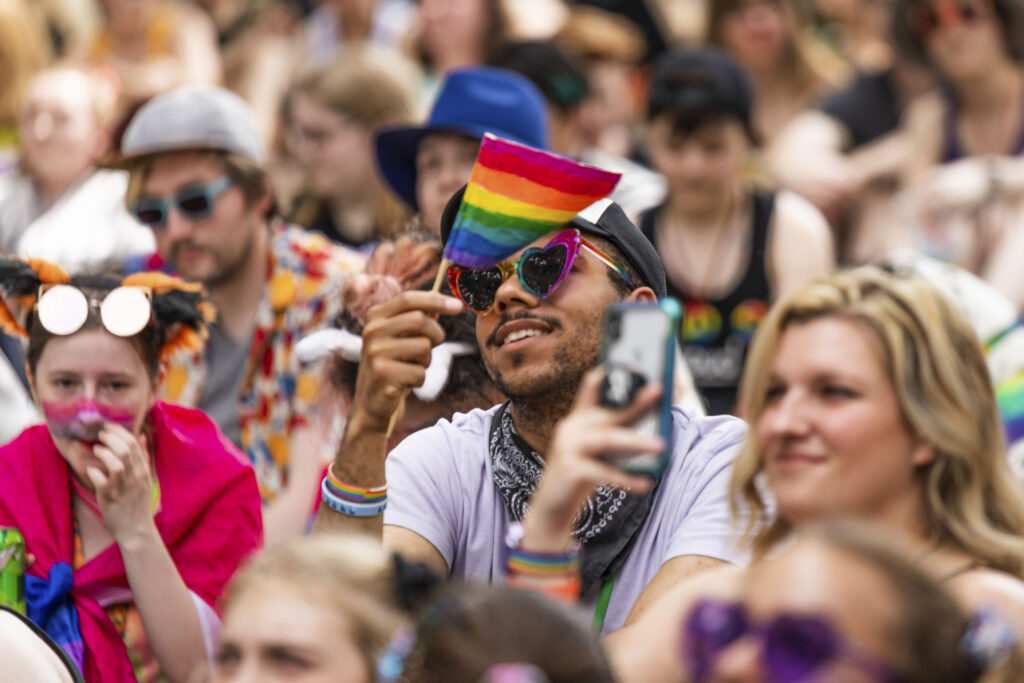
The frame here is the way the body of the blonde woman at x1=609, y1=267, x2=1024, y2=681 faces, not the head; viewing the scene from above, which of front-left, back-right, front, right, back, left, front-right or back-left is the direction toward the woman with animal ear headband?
front-right

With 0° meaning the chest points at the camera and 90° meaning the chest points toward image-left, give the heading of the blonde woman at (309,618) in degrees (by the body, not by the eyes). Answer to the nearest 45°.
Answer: approximately 45°

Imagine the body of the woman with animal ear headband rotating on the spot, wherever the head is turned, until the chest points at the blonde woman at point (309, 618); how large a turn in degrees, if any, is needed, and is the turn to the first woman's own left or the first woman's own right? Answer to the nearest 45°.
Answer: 0° — they already face them

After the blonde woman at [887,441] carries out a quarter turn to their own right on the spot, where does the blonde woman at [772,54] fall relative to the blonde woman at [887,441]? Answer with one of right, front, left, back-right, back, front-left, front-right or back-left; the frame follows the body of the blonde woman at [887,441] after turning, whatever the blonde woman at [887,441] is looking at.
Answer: front-right

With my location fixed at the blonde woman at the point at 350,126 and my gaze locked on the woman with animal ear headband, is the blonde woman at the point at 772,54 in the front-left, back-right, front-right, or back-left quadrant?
back-left
